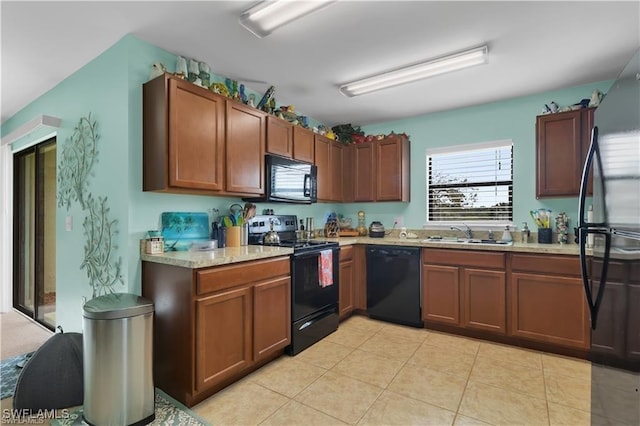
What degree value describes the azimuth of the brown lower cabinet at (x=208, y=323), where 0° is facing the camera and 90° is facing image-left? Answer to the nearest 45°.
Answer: approximately 315°

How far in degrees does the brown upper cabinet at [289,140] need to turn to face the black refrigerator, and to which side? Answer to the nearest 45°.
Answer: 0° — it already faces it

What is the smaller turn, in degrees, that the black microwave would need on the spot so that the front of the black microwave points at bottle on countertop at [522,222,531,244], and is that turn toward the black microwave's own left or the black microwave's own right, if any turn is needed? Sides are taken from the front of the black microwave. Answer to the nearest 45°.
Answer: approximately 45° to the black microwave's own left

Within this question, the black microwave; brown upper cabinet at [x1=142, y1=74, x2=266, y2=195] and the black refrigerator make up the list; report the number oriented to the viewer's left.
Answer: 1

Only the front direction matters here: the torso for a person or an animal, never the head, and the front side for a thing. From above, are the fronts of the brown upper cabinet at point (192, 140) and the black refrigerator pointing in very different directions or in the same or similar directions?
very different directions

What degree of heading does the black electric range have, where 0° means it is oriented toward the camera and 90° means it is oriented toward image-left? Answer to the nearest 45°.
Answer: approximately 315°

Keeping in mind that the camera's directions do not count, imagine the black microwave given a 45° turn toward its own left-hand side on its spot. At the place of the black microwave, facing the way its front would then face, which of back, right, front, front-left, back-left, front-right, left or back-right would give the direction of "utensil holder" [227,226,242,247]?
back-right

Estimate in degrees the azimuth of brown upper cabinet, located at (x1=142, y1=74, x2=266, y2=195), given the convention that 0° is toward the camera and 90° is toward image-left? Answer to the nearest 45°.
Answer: approximately 315°

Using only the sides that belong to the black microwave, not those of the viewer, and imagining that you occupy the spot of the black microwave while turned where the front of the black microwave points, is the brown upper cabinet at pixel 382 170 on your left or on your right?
on your left

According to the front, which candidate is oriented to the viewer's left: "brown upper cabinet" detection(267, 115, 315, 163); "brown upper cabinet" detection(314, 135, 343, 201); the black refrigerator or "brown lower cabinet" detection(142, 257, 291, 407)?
the black refrigerator

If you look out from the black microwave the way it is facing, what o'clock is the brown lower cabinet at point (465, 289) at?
The brown lower cabinet is roughly at 11 o'clock from the black microwave.

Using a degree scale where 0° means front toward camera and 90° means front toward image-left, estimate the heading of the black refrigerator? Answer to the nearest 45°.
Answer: approximately 90°

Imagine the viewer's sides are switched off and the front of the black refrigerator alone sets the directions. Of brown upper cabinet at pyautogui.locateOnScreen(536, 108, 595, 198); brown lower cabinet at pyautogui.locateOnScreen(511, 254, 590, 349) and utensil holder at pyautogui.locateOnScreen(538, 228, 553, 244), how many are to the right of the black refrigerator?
3
